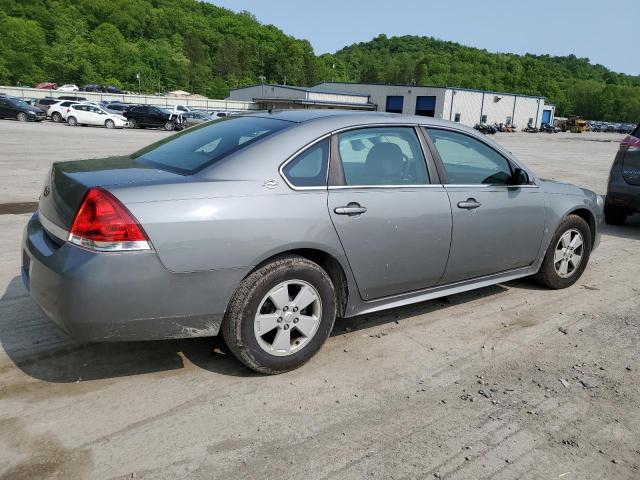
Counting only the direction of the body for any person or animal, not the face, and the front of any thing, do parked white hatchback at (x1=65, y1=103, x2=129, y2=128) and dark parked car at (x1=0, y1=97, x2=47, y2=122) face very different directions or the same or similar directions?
same or similar directions

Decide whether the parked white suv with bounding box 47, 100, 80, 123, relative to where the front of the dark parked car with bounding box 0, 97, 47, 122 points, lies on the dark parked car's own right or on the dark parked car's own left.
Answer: on the dark parked car's own left

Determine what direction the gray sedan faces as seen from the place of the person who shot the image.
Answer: facing away from the viewer and to the right of the viewer

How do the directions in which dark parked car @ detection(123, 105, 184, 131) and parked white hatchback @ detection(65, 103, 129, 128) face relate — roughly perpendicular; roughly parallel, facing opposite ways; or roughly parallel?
roughly parallel
